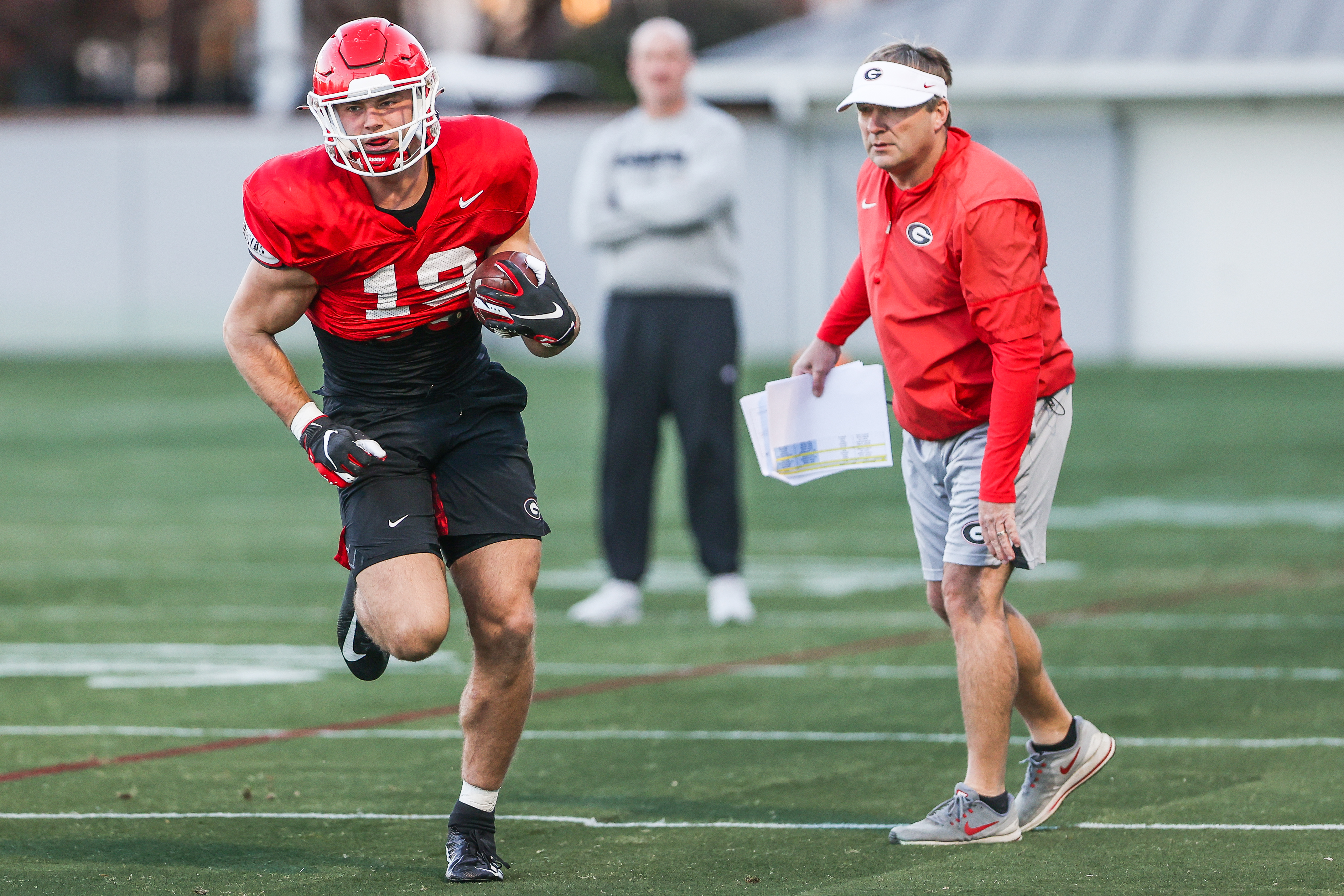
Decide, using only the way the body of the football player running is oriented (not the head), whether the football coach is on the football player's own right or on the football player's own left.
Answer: on the football player's own left

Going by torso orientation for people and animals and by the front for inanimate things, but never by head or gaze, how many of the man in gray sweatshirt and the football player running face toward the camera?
2

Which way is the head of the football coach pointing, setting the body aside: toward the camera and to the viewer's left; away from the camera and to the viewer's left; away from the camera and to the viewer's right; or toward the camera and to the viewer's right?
toward the camera and to the viewer's left

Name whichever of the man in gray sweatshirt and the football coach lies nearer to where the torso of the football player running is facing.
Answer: the football coach

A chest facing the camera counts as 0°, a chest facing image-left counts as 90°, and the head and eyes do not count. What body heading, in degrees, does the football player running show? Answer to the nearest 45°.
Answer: approximately 0°

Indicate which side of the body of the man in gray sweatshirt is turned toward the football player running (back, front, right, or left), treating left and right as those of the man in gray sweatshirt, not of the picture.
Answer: front

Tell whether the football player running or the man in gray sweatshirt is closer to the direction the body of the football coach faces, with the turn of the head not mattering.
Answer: the football player running
